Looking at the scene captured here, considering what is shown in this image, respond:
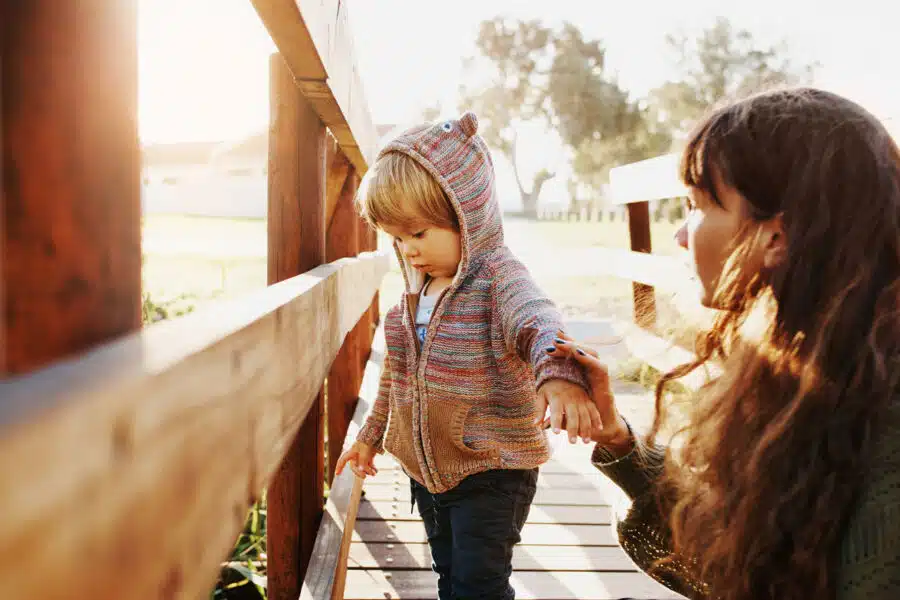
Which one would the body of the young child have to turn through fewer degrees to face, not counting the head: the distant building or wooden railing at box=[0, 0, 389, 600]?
the wooden railing

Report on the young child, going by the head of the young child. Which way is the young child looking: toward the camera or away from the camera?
toward the camera

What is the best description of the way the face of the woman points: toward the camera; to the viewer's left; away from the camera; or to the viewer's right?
to the viewer's left

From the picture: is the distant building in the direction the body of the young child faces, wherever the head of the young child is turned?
no

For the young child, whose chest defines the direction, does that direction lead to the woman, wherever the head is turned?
no

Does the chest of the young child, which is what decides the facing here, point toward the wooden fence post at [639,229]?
no

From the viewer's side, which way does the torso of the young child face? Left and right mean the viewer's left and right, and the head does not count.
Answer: facing the viewer and to the left of the viewer

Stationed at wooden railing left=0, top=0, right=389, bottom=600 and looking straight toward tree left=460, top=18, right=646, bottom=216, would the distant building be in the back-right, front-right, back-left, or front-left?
front-left

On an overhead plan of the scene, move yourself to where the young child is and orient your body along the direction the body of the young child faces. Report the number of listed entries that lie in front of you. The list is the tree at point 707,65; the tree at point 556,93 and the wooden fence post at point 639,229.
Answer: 0

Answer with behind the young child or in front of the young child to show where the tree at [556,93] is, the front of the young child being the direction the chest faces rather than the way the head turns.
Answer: behind

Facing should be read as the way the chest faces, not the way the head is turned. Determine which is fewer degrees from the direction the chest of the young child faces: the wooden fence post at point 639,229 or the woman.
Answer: the woman

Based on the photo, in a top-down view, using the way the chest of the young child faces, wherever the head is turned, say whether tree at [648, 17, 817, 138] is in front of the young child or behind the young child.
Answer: behind
